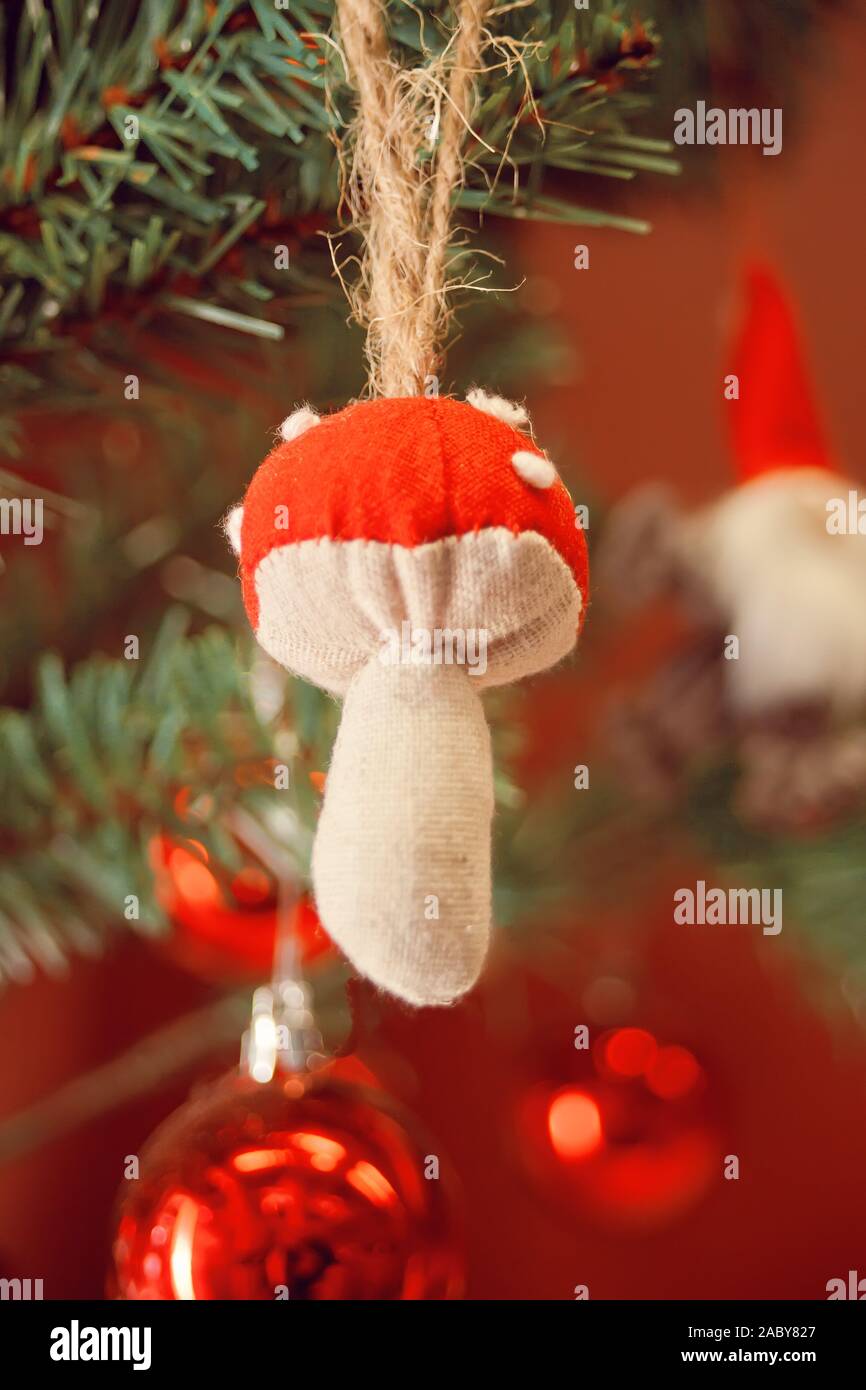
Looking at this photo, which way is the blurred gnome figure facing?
toward the camera
